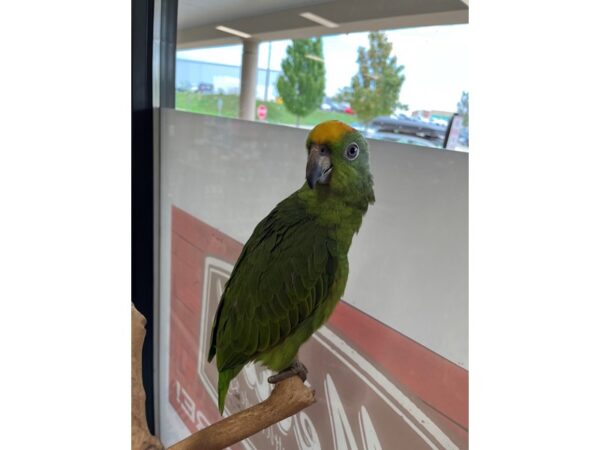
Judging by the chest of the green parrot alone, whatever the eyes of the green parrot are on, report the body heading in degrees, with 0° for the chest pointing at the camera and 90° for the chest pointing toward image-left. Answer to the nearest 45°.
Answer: approximately 270°
